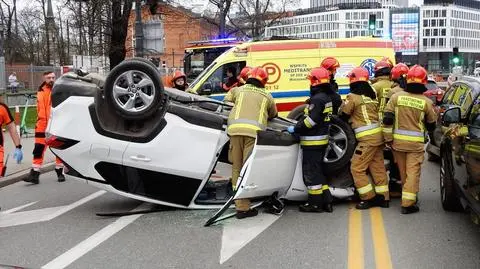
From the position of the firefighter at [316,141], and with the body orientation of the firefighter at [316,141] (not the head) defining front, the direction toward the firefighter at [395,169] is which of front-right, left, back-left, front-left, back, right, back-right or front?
back-right

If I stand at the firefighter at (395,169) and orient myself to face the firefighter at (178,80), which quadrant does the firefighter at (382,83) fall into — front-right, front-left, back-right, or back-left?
front-right

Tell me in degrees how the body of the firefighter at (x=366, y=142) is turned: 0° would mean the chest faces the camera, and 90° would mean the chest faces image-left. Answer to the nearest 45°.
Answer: approximately 135°

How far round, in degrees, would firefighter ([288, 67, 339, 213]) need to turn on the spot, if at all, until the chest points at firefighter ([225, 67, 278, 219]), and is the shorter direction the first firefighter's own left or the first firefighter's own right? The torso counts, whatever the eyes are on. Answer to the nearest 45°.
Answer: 0° — they already face them

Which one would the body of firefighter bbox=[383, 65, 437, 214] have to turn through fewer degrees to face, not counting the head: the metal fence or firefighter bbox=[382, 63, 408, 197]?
the firefighter

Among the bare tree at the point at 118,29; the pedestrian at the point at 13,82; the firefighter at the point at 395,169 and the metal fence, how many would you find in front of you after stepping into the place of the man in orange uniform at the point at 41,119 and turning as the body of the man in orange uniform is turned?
1

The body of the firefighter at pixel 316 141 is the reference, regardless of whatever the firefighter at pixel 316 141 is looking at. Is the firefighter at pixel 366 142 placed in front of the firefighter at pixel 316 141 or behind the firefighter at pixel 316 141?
behind

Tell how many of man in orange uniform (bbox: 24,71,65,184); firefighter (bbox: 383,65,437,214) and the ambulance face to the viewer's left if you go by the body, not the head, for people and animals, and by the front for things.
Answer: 1

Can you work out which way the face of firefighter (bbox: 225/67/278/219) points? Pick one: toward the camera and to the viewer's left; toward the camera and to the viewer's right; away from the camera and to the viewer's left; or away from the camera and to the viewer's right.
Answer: away from the camera and to the viewer's left

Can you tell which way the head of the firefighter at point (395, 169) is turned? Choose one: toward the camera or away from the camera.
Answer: away from the camera

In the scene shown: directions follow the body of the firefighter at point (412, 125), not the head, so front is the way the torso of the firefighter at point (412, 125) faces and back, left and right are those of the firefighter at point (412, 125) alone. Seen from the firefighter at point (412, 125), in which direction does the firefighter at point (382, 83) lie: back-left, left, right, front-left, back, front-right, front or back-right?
front

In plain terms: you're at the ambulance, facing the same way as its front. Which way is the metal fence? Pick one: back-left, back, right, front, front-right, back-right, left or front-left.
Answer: front-right

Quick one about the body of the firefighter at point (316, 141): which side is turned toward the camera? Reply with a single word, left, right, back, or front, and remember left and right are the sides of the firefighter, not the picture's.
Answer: left

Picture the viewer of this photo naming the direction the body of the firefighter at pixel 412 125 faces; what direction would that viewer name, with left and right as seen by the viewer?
facing away from the viewer
